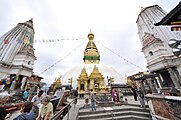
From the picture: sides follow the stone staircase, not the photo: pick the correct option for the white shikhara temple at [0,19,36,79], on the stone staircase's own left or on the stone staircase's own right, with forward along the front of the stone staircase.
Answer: on the stone staircase's own right

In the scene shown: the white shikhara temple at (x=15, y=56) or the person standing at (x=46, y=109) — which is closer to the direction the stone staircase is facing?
the person standing

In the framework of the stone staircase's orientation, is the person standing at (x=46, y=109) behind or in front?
in front

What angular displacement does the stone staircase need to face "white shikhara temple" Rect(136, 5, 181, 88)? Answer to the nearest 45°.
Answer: approximately 135° to its left

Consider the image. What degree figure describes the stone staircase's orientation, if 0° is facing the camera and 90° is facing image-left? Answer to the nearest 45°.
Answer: approximately 0°

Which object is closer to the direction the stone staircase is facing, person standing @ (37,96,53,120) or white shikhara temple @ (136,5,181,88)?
the person standing

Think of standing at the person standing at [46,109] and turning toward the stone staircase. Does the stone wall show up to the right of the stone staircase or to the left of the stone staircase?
right

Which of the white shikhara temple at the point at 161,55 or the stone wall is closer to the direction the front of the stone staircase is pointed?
the stone wall
